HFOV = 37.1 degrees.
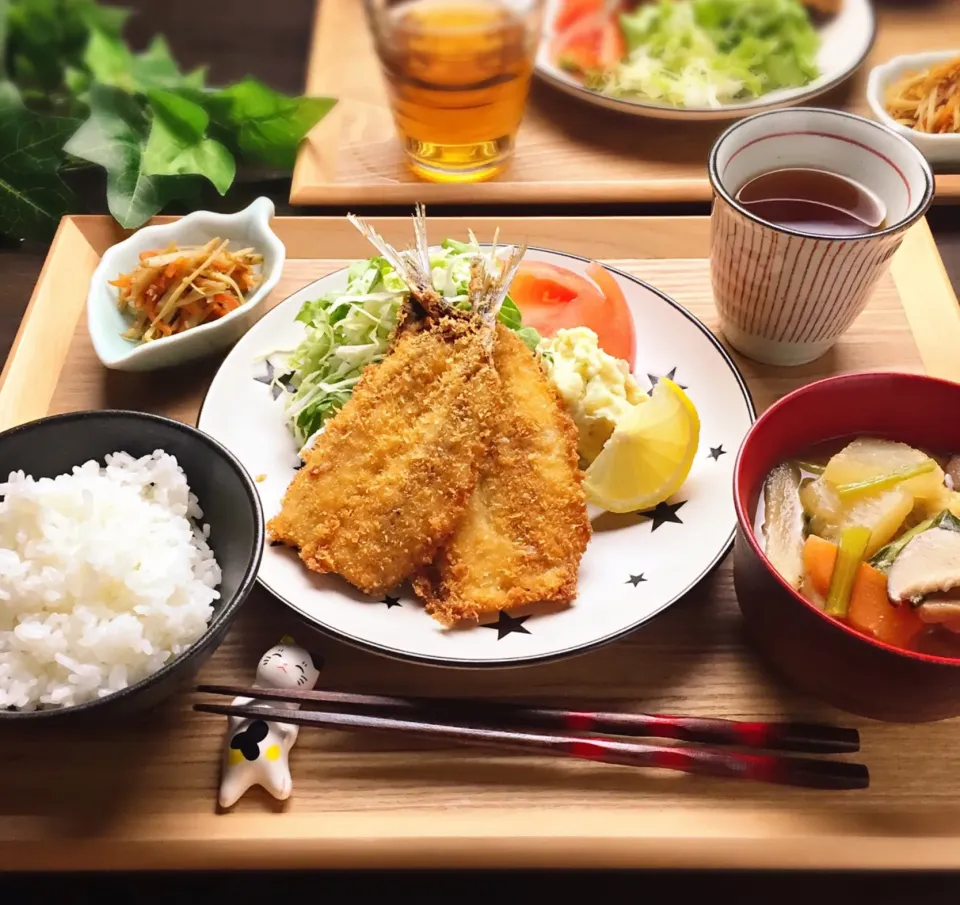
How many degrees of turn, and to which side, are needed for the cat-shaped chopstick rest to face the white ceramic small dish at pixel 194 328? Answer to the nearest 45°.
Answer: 0° — it already faces it

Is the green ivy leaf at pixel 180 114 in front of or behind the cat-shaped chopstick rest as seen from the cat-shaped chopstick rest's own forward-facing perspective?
in front

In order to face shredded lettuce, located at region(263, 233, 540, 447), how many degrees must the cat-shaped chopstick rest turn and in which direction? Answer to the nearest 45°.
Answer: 0° — it already faces it

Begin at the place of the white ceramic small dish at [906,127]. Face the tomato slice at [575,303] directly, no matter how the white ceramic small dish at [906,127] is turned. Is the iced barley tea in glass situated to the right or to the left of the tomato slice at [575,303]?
right

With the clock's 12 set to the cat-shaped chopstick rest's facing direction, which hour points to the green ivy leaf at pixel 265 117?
The green ivy leaf is roughly at 12 o'clock from the cat-shaped chopstick rest.

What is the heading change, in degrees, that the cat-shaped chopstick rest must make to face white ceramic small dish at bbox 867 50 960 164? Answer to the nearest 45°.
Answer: approximately 45° to its right
